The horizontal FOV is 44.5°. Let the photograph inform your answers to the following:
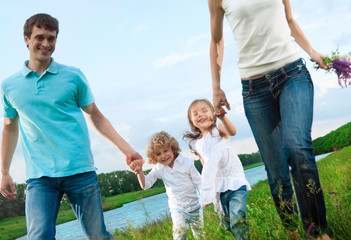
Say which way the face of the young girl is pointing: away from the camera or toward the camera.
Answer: toward the camera

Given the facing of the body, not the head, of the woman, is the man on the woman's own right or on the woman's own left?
on the woman's own right

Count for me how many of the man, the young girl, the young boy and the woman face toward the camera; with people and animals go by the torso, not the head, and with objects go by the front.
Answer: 4

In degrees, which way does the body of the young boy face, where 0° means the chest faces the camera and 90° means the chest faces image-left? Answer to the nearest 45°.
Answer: approximately 0°

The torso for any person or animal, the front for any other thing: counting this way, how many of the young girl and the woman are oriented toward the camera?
2

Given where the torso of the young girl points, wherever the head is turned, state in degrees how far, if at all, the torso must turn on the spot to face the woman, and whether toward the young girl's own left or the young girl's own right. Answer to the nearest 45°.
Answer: approximately 45° to the young girl's own left

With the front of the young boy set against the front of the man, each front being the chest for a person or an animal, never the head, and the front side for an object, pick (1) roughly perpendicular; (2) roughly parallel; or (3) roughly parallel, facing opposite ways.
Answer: roughly parallel

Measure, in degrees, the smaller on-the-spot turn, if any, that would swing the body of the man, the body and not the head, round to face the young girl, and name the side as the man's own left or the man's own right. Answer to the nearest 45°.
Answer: approximately 90° to the man's own left

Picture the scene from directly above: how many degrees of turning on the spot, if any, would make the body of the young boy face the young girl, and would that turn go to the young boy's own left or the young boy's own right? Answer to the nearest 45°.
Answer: approximately 45° to the young boy's own left

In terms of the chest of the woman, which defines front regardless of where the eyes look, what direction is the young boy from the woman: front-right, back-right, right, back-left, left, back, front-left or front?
back-right

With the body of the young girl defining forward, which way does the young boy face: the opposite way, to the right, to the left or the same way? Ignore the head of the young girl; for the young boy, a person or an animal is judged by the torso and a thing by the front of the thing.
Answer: the same way

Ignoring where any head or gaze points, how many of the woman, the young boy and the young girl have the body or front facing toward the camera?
3

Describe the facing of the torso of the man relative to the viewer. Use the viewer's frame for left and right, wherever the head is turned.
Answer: facing the viewer

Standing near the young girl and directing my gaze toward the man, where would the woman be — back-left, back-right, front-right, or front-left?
back-left

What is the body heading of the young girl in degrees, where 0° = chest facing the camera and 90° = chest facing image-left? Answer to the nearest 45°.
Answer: approximately 0°
